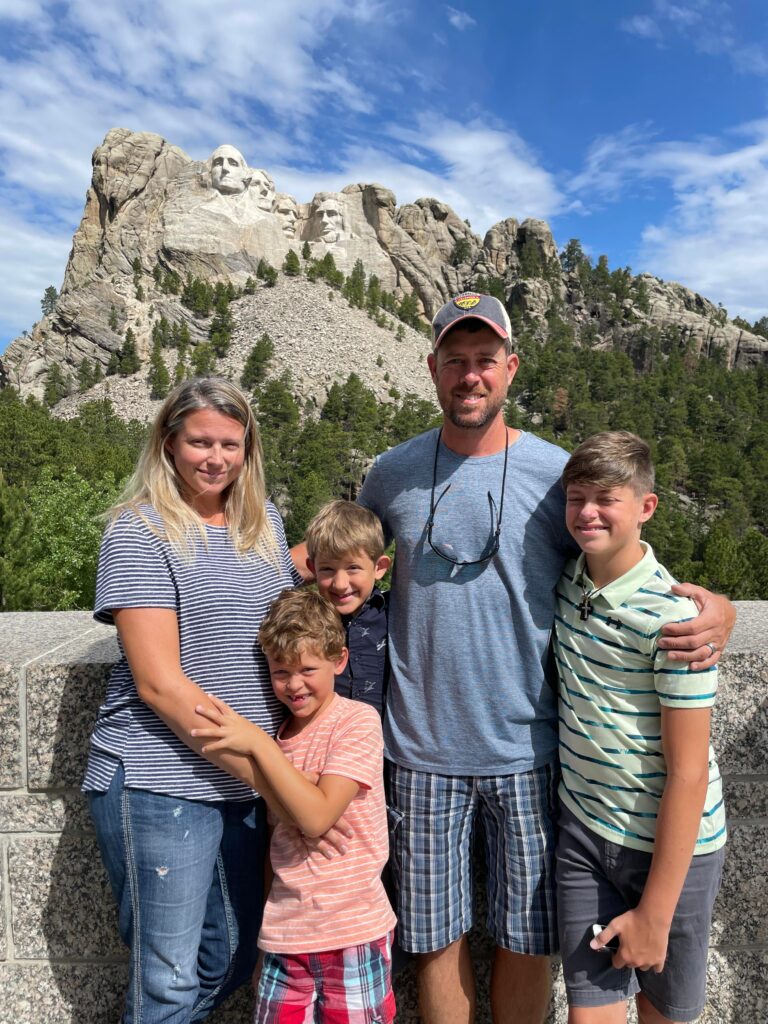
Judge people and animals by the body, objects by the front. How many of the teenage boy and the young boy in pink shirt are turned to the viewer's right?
0

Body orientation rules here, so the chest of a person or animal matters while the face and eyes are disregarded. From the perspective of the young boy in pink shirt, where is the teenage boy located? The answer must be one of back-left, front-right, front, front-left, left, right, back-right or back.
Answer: back-left

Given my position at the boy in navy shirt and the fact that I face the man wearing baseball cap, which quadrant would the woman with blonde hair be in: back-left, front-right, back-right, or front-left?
back-right

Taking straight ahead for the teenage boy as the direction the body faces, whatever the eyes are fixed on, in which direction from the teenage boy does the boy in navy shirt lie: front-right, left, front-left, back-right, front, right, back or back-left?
front-right

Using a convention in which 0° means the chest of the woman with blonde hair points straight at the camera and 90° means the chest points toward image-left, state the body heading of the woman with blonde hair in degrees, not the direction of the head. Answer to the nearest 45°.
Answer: approximately 315°

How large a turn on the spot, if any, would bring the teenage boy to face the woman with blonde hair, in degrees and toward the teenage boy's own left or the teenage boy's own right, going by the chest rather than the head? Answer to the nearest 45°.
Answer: approximately 45° to the teenage boy's own right
